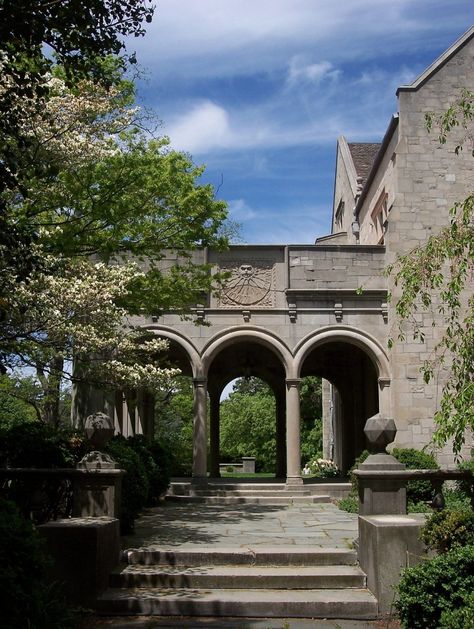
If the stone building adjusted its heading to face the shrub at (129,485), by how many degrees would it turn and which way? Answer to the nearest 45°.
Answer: approximately 45° to its right

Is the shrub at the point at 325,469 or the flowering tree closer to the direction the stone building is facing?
the flowering tree

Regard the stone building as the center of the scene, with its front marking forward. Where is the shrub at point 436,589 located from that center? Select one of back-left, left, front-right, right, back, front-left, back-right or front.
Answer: front

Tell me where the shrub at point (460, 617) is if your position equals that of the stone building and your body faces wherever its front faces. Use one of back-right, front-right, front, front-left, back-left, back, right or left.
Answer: front

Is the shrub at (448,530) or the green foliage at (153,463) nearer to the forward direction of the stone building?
the shrub

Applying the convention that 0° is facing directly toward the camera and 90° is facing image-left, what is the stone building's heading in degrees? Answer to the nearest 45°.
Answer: approximately 0°

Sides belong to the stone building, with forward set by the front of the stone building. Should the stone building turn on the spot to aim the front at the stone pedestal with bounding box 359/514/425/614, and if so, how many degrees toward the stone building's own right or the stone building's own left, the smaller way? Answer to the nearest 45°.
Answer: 0° — it already faces it

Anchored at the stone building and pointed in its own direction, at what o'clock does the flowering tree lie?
The flowering tree is roughly at 1 o'clock from the stone building.

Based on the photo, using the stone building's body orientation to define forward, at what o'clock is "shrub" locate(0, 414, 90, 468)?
The shrub is roughly at 1 o'clock from the stone building.

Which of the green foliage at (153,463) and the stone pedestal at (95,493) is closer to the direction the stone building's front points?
the stone pedestal

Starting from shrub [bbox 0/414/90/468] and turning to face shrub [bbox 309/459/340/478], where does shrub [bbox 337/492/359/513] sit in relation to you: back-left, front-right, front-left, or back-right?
front-right

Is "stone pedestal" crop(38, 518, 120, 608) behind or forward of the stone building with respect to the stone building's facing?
forward

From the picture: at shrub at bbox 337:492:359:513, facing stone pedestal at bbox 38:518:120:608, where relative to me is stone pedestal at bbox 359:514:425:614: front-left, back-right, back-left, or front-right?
front-left

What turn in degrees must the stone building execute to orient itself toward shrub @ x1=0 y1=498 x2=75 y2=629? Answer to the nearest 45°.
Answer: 0° — it already faces it

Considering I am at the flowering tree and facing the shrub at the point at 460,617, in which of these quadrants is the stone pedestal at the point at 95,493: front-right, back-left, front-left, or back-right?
front-right
